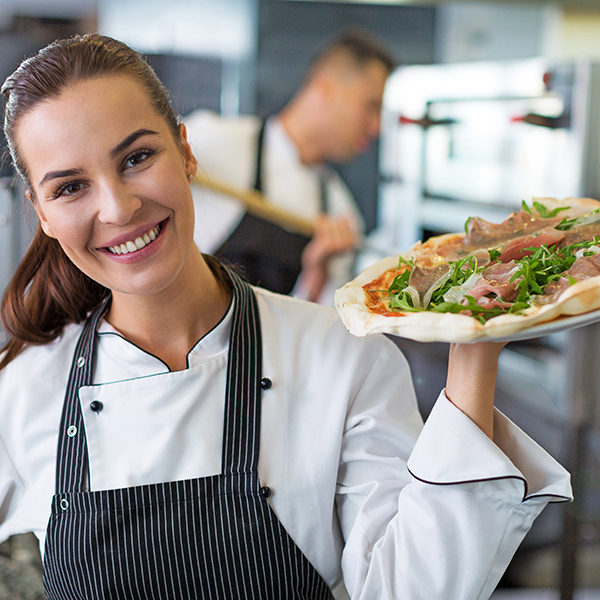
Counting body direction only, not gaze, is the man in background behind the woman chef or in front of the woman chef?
behind

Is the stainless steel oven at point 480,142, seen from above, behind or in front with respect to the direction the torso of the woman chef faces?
behind

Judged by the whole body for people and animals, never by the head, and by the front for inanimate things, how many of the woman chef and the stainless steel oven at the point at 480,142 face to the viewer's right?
0

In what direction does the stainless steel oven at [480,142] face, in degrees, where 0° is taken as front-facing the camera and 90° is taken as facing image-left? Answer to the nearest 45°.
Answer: approximately 45°

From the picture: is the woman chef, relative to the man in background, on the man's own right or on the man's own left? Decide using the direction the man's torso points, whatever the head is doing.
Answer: on the man's own right

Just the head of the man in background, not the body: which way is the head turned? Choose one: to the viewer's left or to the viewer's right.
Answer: to the viewer's right
